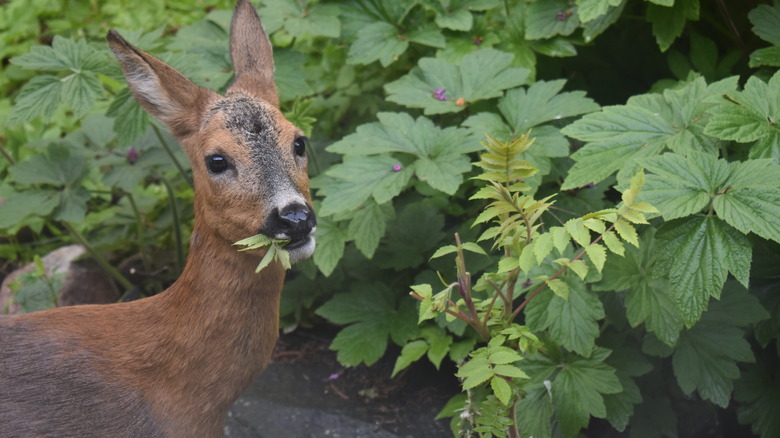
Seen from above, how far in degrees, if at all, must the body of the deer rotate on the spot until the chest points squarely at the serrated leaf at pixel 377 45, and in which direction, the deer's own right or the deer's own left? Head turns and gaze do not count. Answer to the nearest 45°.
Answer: approximately 45° to the deer's own left

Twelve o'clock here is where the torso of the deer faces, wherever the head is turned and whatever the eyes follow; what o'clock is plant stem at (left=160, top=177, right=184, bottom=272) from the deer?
The plant stem is roughly at 9 o'clock from the deer.

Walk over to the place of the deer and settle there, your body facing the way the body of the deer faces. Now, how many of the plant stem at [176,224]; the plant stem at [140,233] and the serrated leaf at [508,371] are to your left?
2

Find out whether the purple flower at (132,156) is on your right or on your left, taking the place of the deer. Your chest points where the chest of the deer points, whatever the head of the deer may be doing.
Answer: on your left

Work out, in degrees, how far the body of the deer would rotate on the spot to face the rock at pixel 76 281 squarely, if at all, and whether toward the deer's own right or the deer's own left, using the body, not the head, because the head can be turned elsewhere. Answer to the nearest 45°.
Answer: approximately 90° to the deer's own left

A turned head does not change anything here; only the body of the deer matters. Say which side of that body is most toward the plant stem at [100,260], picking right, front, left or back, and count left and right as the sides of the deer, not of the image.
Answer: left

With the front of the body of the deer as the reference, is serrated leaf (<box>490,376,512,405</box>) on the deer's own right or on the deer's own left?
on the deer's own left

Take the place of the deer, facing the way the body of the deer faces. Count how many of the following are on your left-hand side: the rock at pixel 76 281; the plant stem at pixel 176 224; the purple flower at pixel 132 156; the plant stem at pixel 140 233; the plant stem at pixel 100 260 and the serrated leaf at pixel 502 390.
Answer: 5

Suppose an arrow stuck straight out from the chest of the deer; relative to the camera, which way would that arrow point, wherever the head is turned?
to the viewer's right
